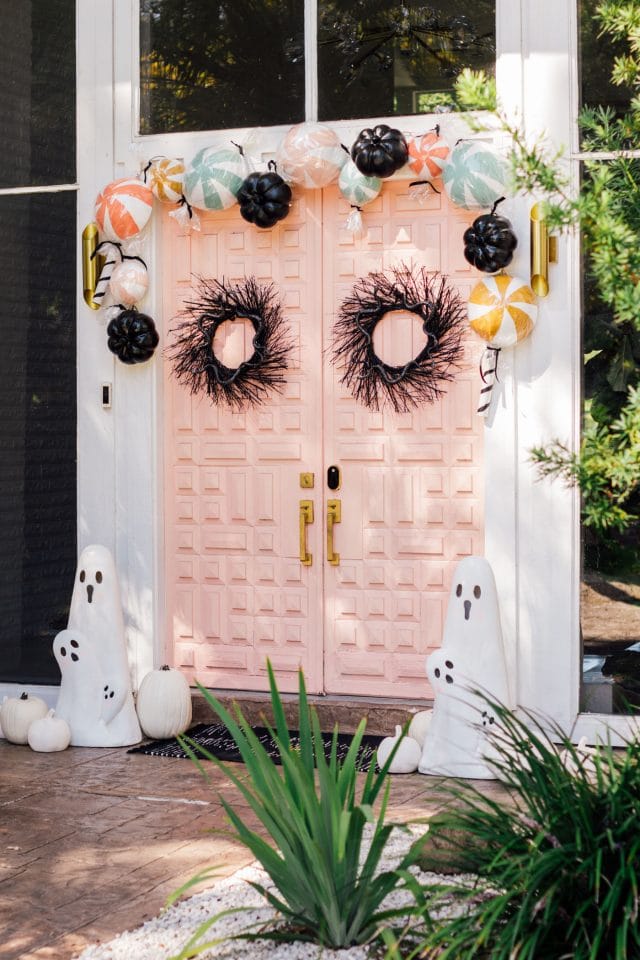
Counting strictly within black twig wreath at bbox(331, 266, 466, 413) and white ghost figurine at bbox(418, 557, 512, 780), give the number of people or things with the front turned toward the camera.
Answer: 2

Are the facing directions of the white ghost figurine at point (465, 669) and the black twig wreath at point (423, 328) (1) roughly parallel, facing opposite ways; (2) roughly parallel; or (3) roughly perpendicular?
roughly parallel

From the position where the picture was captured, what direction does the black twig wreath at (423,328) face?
facing the viewer

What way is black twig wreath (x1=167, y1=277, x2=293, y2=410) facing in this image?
toward the camera

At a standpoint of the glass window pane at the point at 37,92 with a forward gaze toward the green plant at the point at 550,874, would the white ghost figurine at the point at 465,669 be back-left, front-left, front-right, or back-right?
front-left

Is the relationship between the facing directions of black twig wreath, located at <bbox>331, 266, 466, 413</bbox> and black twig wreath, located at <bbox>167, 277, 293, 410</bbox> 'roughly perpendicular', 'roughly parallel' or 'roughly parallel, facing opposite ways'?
roughly parallel

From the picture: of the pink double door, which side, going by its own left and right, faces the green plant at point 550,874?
front

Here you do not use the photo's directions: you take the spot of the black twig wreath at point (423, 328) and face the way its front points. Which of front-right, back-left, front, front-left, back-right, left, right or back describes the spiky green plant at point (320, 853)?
front

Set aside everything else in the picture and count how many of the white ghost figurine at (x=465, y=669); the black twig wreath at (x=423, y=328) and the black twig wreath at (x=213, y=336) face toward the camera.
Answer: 3

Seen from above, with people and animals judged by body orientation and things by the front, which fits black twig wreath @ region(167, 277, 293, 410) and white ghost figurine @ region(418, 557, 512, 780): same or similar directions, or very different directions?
same or similar directions

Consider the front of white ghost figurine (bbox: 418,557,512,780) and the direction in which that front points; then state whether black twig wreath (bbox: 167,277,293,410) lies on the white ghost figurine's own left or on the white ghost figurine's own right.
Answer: on the white ghost figurine's own right

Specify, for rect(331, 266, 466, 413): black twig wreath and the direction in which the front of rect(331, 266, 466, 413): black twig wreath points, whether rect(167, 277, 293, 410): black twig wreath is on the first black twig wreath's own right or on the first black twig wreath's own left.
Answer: on the first black twig wreath's own right

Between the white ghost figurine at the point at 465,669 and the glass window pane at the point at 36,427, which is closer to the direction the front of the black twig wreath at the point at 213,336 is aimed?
the white ghost figurine

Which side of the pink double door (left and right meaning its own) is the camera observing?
front
